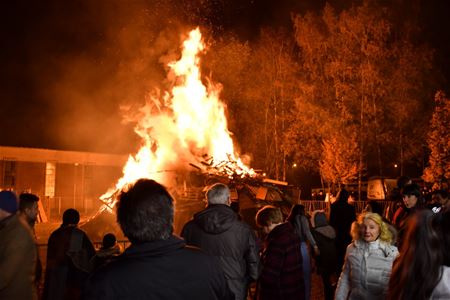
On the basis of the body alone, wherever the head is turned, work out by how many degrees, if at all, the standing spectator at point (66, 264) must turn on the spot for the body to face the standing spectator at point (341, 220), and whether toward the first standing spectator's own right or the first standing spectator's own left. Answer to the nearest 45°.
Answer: approximately 90° to the first standing spectator's own right

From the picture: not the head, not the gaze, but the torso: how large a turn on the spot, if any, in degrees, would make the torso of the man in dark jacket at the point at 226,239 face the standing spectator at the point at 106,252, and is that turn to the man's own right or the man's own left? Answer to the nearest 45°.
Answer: approximately 45° to the man's own left

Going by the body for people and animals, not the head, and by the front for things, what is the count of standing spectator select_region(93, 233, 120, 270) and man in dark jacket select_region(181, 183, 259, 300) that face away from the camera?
2

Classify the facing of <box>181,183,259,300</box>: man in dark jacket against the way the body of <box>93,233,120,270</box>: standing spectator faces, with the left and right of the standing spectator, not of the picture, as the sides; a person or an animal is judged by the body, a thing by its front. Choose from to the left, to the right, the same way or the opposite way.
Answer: the same way

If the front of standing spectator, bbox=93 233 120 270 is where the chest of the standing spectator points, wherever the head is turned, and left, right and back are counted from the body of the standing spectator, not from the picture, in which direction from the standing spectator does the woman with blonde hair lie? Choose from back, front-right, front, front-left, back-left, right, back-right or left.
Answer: back-right

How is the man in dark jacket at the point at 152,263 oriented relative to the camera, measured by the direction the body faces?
away from the camera

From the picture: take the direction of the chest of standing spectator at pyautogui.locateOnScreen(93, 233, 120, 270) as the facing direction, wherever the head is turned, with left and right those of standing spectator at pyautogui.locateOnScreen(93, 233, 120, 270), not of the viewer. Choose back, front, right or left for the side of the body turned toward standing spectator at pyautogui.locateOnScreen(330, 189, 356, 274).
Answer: right

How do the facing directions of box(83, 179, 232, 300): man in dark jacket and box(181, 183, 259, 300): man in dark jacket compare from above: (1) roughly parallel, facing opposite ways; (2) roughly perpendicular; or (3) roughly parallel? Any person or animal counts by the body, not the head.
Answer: roughly parallel

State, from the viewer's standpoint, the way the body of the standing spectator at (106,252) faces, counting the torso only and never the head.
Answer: away from the camera

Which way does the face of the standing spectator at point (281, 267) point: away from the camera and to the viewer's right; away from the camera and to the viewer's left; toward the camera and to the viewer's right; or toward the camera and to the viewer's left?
away from the camera and to the viewer's left

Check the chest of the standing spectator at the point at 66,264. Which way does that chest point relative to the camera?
away from the camera

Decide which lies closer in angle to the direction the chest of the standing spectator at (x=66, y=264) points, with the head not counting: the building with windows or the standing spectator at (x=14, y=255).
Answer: the building with windows

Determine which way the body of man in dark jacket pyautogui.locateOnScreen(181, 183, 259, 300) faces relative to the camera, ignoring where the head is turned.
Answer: away from the camera

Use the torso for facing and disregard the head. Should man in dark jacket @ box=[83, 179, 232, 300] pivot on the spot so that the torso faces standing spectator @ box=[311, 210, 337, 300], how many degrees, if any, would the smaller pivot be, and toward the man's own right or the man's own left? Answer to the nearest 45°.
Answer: approximately 45° to the man's own right

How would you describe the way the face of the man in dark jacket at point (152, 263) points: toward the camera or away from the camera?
away from the camera

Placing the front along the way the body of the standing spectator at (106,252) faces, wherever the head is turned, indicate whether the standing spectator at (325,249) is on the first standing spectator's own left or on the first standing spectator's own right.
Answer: on the first standing spectator's own right

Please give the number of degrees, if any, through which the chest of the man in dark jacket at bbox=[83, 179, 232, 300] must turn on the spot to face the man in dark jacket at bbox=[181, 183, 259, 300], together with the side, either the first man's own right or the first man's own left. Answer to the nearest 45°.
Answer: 0° — they already face them

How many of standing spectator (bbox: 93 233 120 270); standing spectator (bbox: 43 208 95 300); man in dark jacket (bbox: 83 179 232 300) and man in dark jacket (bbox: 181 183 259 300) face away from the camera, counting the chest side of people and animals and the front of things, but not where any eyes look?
4
